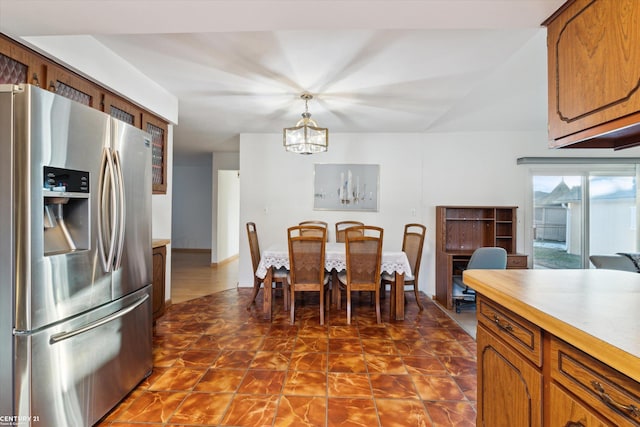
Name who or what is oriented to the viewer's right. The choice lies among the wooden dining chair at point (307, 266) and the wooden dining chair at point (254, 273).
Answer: the wooden dining chair at point (254, 273)

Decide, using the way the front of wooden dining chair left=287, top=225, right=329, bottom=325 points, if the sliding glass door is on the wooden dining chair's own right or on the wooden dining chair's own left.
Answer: on the wooden dining chair's own right

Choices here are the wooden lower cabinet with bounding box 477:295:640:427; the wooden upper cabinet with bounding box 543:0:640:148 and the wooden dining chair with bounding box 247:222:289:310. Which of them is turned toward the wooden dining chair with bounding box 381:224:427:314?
the wooden dining chair with bounding box 247:222:289:310

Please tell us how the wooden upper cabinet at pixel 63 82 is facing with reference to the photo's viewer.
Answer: facing the viewer and to the right of the viewer

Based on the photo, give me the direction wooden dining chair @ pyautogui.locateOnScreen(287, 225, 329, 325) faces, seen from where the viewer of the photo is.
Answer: facing away from the viewer

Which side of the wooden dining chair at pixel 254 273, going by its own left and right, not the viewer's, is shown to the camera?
right

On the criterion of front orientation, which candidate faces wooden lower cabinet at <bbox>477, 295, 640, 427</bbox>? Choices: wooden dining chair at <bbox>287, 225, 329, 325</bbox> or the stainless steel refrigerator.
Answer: the stainless steel refrigerator

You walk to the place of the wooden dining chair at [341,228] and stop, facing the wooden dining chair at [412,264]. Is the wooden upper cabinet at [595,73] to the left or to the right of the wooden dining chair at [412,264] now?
right

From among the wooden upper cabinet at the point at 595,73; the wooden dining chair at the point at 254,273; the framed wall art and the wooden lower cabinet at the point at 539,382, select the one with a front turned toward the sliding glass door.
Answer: the wooden dining chair

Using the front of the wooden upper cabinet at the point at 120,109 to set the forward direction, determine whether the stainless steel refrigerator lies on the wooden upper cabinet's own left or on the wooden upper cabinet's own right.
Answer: on the wooden upper cabinet's own right

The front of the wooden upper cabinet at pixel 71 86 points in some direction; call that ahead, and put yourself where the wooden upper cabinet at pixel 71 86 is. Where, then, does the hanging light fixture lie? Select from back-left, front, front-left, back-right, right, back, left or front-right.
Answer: front-left

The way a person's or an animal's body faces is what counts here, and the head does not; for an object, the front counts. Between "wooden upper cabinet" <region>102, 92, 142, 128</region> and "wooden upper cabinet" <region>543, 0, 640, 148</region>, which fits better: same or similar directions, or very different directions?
very different directions

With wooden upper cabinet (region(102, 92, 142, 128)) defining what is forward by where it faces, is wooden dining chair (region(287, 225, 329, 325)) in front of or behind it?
in front

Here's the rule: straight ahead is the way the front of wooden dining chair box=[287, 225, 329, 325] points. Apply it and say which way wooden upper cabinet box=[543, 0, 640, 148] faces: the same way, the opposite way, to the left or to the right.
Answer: to the left

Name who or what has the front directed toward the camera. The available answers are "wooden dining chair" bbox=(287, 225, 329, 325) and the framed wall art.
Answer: the framed wall art

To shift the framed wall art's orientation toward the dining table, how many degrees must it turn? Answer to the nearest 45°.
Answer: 0° — it already faces it

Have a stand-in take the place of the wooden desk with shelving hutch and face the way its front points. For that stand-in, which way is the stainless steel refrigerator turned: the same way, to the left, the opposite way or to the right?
to the left

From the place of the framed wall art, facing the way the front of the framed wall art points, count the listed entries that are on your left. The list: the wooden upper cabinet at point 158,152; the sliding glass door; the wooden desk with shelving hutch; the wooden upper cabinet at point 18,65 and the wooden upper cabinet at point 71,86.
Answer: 2

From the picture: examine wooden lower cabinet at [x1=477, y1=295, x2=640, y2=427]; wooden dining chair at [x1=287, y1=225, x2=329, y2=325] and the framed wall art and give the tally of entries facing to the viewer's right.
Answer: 0

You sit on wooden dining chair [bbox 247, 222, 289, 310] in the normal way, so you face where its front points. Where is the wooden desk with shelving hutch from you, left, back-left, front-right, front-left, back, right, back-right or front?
front
